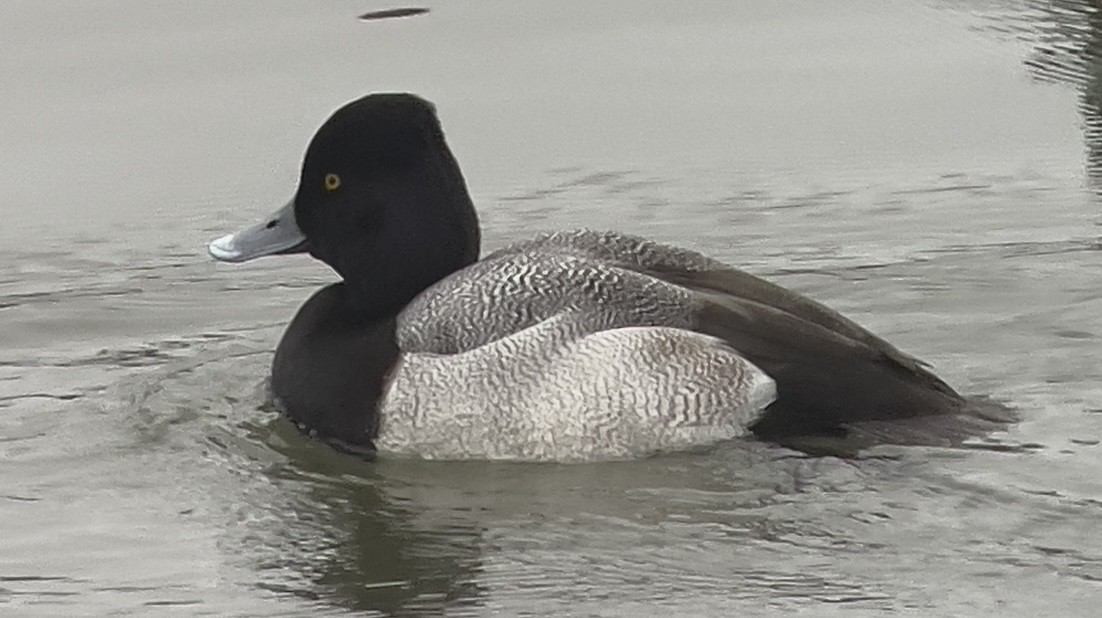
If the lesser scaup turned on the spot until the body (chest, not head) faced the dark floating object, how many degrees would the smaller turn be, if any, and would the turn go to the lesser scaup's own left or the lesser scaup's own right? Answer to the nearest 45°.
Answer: approximately 90° to the lesser scaup's own right

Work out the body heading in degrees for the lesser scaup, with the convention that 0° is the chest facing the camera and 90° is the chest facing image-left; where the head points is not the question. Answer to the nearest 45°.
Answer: approximately 90°
